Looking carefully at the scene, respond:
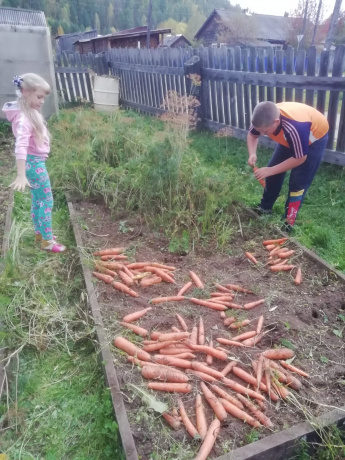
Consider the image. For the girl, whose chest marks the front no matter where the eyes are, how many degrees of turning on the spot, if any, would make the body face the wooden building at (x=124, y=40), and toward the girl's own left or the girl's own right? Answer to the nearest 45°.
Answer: approximately 90° to the girl's own left

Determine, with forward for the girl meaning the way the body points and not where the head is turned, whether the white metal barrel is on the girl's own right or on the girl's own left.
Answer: on the girl's own left

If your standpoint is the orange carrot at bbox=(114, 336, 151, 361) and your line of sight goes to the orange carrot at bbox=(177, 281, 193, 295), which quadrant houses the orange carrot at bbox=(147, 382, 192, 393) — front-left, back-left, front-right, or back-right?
back-right

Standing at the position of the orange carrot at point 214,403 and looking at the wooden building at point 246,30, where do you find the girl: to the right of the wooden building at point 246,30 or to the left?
left

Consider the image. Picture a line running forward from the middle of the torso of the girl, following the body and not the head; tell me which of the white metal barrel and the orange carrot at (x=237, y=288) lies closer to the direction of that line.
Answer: the orange carrot
